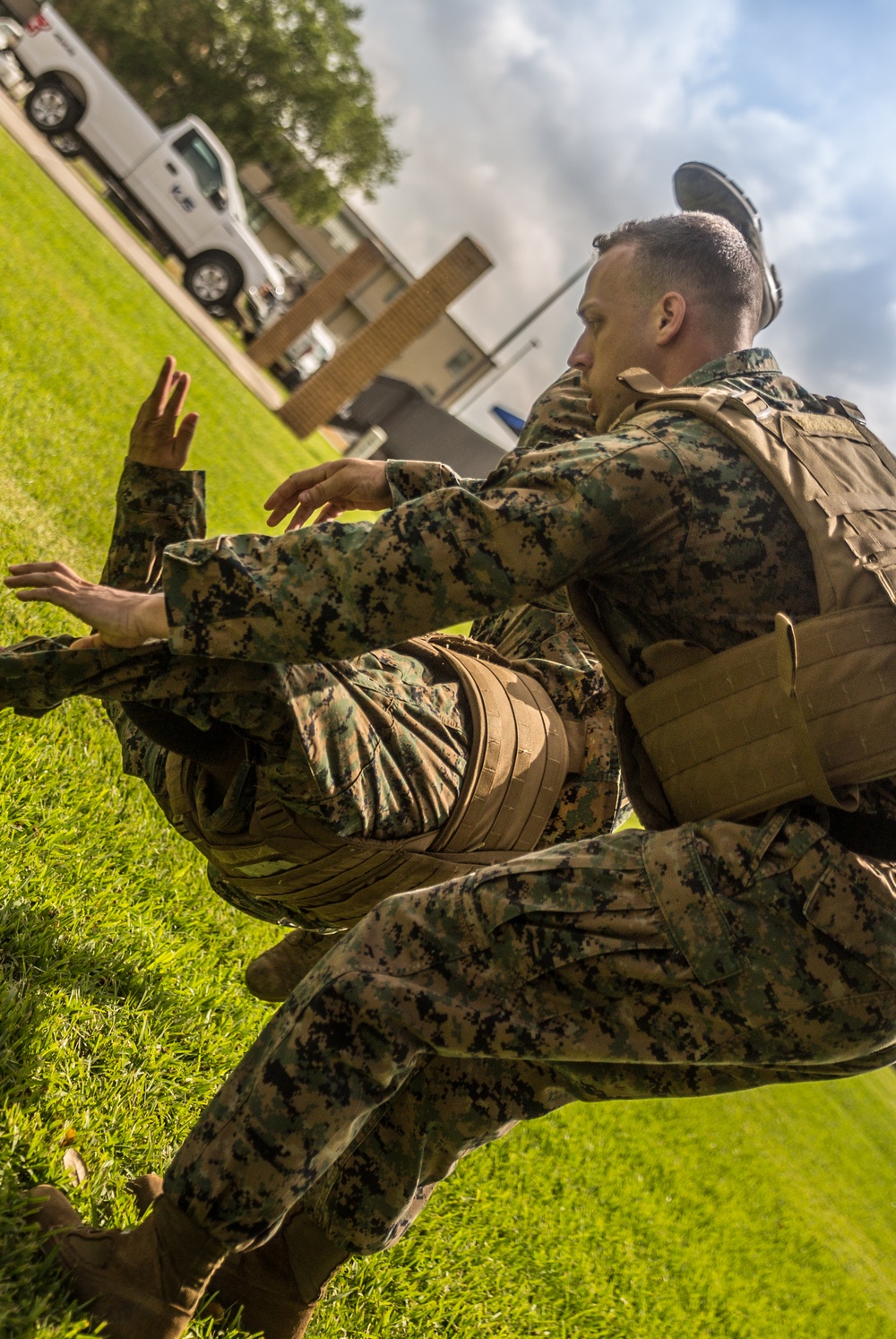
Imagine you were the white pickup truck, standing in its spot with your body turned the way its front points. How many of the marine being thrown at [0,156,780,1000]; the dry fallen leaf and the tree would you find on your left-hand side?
1

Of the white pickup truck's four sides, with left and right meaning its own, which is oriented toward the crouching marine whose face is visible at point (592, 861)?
right

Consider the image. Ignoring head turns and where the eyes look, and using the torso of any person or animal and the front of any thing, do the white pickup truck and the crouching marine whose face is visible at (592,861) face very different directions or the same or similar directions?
very different directions

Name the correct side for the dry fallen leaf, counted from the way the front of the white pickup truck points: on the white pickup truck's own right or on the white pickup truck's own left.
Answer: on the white pickup truck's own right

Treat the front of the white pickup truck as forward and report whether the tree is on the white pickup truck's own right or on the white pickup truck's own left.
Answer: on the white pickup truck's own left

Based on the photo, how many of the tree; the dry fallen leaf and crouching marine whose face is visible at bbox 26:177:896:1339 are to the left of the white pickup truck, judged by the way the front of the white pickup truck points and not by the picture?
1

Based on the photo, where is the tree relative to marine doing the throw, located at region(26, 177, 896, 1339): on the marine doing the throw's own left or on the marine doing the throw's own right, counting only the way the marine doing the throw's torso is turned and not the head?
on the marine doing the throw's own right

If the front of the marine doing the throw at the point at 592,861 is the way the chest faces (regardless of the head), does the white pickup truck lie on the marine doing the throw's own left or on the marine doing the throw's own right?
on the marine doing the throw's own right

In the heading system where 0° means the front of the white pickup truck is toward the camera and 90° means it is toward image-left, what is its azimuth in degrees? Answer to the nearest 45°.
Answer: approximately 270°
